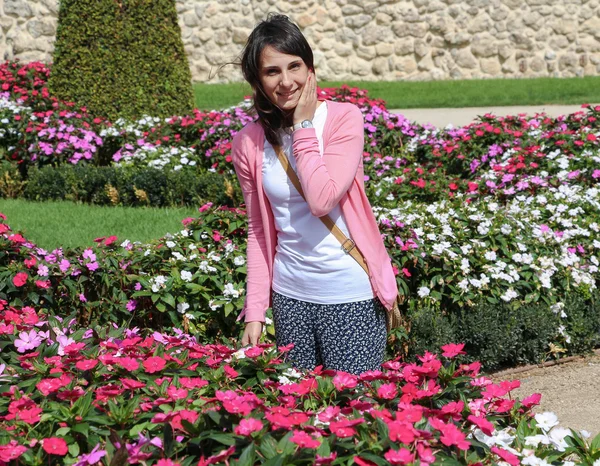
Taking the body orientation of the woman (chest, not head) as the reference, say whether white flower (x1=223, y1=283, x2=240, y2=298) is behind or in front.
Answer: behind

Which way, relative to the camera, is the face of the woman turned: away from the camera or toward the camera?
toward the camera

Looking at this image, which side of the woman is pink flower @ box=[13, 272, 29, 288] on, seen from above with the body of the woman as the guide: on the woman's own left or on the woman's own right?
on the woman's own right

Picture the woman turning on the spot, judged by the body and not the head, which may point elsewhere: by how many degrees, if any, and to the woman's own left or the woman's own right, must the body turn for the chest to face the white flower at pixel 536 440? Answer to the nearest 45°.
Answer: approximately 45° to the woman's own left

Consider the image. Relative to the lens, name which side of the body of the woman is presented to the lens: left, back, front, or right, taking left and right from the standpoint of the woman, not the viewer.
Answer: front

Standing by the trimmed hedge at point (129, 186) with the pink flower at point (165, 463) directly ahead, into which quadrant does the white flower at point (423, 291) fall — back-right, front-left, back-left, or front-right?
front-left

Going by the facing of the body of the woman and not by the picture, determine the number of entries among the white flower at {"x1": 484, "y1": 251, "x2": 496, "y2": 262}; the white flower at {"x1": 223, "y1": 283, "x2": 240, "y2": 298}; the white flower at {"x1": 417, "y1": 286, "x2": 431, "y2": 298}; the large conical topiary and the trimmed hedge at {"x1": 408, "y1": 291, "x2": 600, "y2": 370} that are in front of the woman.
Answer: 0

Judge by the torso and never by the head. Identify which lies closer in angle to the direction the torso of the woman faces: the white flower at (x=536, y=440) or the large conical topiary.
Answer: the white flower

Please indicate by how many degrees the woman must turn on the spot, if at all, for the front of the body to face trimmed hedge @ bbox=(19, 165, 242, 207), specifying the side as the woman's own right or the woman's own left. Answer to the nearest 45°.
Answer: approximately 180°

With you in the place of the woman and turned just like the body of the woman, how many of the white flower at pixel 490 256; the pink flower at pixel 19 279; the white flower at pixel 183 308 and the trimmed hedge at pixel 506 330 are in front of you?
0

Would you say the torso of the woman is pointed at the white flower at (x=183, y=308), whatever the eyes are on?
no

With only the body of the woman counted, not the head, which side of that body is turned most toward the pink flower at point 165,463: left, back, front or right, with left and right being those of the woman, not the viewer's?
front

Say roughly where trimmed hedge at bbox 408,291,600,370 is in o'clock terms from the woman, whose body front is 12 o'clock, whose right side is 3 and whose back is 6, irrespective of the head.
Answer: The trimmed hedge is roughly at 7 o'clock from the woman.

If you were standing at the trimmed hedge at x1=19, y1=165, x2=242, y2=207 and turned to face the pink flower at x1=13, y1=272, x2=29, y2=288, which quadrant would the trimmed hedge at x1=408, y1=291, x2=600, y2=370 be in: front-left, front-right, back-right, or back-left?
front-left

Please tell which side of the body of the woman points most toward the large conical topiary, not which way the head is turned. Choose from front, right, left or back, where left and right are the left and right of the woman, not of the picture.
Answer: back

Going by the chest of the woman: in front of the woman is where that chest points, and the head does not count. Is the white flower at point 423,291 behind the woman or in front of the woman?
behind

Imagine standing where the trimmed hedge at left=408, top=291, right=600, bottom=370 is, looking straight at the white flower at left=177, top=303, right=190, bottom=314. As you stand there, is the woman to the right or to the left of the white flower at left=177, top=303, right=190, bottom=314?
left

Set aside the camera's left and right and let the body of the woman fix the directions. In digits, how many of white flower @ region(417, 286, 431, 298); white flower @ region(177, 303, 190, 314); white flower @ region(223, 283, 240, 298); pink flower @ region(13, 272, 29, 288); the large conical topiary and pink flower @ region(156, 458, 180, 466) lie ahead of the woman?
1
